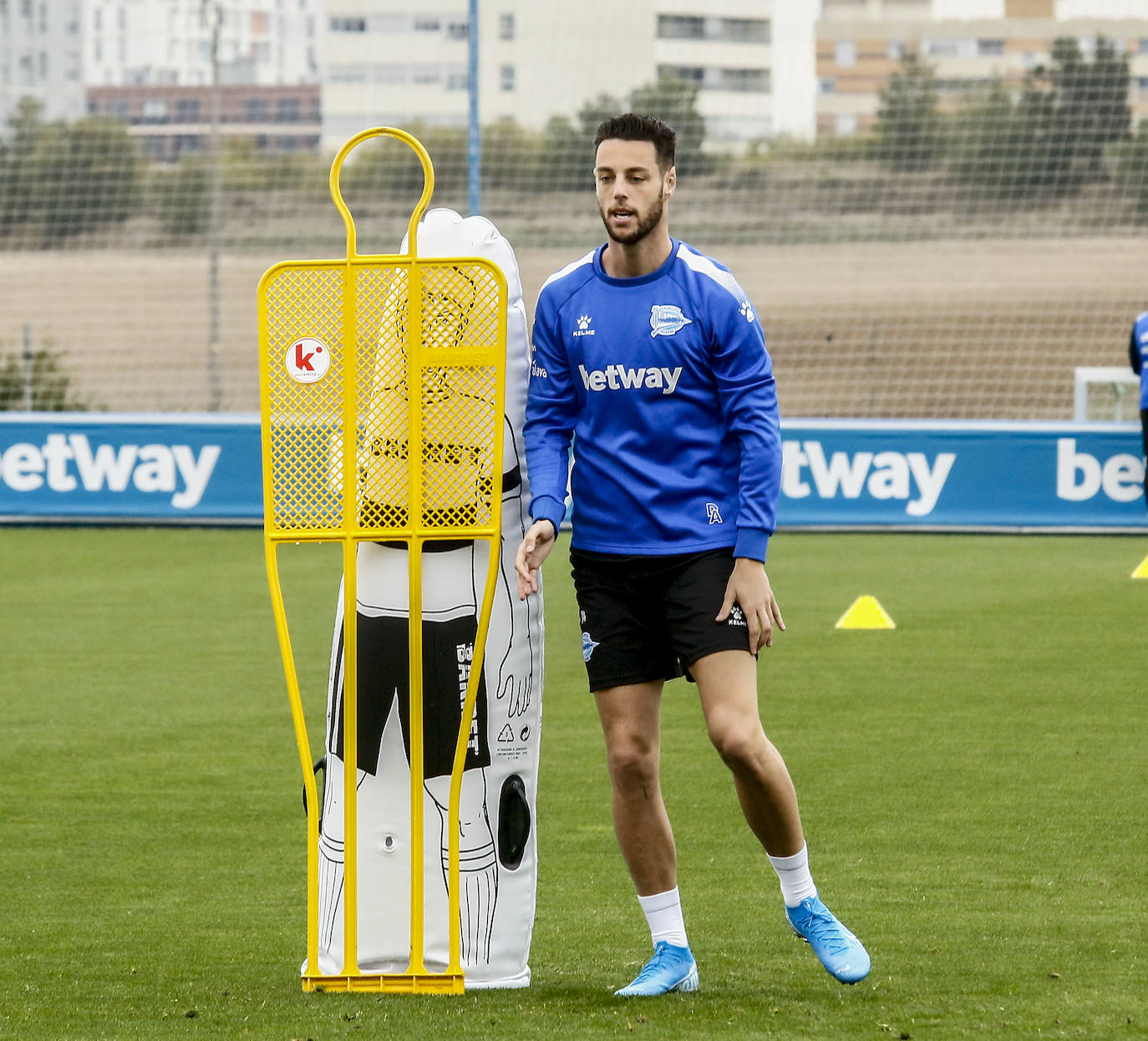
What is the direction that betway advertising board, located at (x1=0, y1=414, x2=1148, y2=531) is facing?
toward the camera

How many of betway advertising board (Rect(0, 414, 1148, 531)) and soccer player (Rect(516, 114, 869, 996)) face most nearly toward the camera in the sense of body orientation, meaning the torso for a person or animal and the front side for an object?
2

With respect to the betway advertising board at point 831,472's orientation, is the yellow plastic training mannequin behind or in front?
in front

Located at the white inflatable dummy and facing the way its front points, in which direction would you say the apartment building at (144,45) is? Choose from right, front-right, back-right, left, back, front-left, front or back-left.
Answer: back-right

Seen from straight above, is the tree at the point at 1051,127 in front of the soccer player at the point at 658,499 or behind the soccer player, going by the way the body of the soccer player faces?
behind

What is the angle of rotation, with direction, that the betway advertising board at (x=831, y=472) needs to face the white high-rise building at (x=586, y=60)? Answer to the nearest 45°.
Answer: approximately 180°

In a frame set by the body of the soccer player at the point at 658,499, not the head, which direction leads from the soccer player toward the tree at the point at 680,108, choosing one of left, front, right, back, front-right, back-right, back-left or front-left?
back
